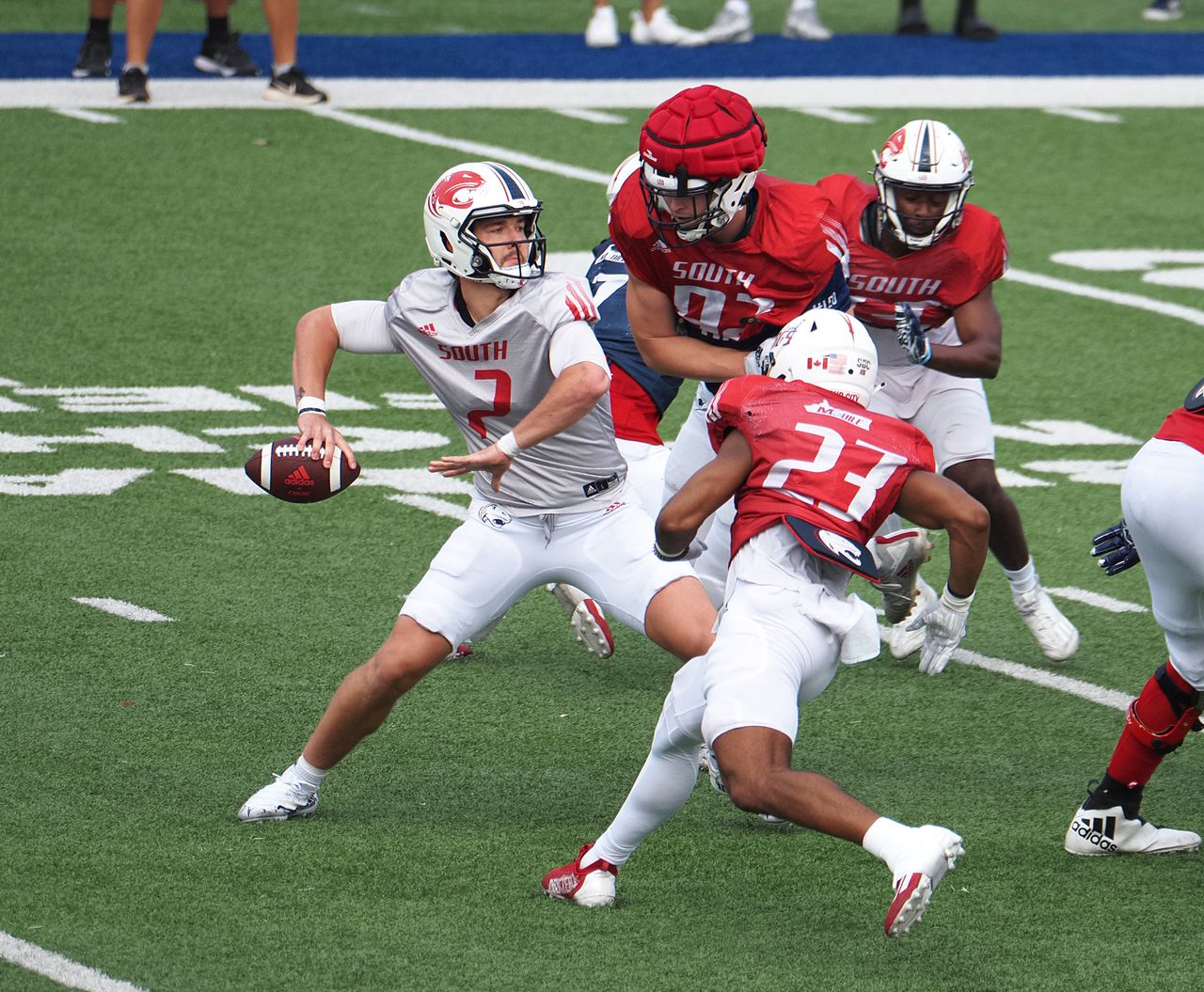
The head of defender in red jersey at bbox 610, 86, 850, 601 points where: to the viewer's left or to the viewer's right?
to the viewer's left

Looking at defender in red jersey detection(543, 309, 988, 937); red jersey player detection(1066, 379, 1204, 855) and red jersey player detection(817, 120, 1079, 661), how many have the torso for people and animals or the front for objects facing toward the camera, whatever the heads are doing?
1

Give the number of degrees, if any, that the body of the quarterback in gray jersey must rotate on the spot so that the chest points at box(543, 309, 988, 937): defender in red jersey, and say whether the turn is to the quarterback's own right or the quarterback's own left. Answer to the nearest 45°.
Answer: approximately 45° to the quarterback's own left

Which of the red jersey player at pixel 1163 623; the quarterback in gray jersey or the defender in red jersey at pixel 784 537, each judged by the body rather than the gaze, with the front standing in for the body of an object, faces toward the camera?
the quarterback in gray jersey

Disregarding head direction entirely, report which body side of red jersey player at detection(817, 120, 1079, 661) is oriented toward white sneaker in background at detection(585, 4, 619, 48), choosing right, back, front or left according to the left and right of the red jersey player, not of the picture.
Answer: back

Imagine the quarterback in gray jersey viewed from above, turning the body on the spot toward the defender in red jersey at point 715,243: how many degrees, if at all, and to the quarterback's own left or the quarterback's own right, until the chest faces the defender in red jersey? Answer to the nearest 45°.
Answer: approximately 135° to the quarterback's own left

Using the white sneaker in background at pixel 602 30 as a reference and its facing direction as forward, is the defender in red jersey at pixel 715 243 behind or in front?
in front

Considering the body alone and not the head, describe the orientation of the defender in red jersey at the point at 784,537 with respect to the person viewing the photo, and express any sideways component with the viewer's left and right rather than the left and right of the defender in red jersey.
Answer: facing away from the viewer and to the left of the viewer

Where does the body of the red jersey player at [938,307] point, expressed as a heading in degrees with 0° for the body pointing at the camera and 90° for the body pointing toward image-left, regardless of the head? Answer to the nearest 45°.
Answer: approximately 0°
